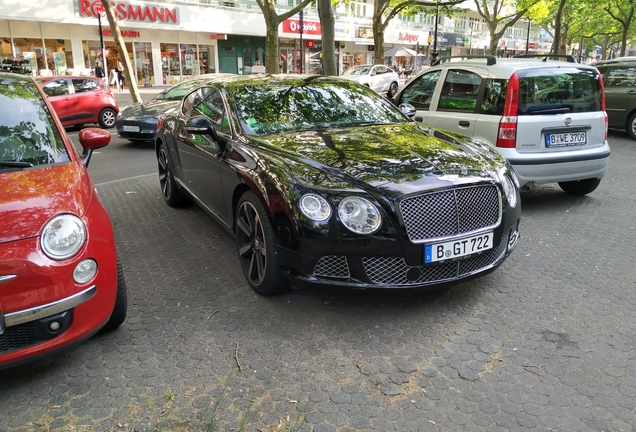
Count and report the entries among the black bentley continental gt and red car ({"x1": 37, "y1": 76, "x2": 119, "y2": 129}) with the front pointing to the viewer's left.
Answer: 1

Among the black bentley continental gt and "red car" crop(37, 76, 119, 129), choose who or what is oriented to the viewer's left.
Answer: the red car

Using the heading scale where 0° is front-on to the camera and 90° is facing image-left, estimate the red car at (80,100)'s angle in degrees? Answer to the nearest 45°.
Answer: approximately 90°

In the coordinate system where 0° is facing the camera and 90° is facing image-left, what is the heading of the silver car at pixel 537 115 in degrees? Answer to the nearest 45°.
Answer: approximately 135°

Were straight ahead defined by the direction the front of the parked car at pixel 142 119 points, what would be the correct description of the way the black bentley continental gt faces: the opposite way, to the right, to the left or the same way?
to the left

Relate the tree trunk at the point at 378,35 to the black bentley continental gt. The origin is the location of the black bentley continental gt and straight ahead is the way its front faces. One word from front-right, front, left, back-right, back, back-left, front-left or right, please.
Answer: back-left

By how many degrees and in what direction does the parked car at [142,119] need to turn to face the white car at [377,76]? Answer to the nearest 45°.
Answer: approximately 180°

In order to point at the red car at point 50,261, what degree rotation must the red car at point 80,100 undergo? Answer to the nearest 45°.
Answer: approximately 90° to its left

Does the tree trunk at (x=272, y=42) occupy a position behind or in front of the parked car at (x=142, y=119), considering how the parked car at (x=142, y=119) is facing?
behind

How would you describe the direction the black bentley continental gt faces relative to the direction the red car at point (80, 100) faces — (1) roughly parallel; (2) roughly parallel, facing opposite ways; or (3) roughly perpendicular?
roughly perpendicular
